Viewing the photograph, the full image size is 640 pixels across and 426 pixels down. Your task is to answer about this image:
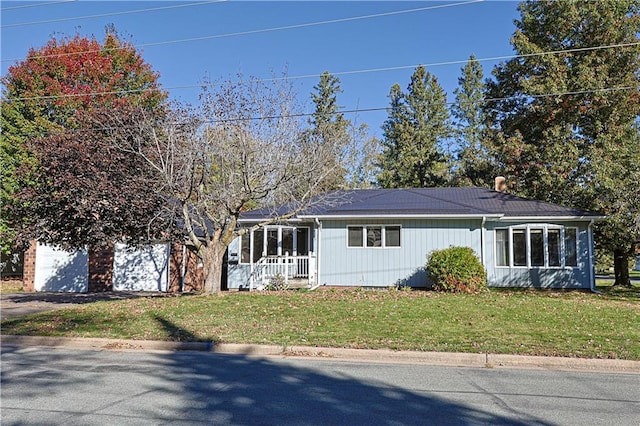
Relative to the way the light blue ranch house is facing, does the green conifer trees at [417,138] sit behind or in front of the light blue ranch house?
behind

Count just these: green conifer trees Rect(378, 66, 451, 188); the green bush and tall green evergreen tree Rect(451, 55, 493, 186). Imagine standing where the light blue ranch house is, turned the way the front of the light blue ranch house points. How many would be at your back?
2

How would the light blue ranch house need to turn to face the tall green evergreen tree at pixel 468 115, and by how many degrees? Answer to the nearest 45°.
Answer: approximately 180°

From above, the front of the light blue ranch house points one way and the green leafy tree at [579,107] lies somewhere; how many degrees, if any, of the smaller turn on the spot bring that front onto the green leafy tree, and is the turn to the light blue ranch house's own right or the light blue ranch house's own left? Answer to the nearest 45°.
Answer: approximately 135° to the light blue ranch house's own left

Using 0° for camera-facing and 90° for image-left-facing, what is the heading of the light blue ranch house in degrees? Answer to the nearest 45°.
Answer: approximately 0°
